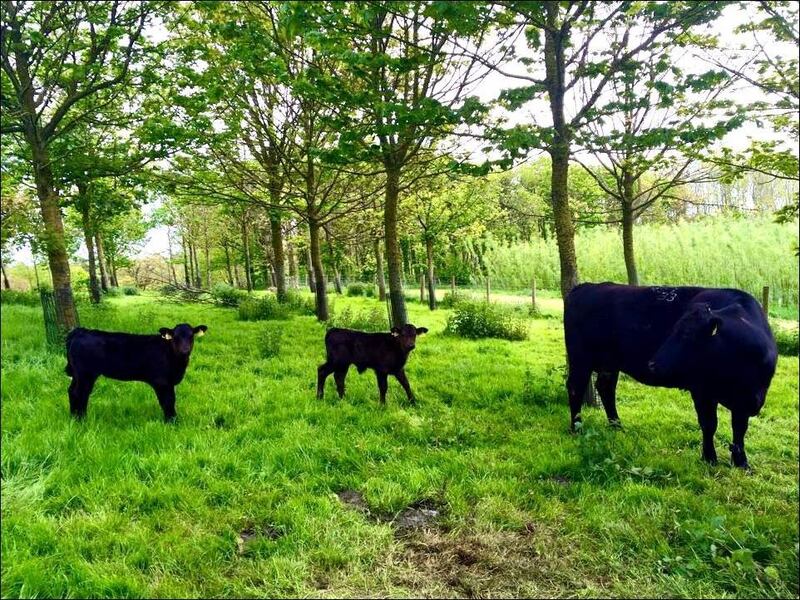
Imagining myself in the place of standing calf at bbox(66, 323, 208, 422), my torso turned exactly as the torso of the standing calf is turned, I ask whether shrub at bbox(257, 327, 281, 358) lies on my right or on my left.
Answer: on my left

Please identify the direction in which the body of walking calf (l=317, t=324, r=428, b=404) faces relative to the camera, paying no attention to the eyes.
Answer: to the viewer's right

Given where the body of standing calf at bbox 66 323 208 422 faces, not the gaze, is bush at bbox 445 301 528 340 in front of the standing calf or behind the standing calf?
in front

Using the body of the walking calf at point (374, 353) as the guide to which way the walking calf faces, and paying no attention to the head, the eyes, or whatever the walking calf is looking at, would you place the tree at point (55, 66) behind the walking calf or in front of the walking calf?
behind

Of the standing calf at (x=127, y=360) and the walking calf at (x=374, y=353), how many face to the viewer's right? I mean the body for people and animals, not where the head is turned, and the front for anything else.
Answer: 2

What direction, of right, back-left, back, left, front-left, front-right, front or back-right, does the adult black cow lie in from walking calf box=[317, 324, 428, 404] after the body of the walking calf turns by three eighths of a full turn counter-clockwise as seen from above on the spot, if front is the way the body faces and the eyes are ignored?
back

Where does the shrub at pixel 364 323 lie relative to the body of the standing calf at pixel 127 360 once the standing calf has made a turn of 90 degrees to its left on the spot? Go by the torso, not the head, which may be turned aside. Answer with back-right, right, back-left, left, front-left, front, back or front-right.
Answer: front-right

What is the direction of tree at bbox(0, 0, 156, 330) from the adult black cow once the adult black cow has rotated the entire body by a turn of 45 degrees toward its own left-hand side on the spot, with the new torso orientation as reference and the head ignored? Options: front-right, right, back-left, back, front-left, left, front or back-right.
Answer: back

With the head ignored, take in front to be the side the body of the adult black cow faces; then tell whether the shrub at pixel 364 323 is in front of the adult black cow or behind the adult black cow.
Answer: behind

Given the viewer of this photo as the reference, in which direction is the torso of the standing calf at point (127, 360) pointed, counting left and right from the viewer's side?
facing to the right of the viewer

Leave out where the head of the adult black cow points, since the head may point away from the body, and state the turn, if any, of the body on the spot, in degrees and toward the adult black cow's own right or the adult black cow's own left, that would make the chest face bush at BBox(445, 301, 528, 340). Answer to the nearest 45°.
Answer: approximately 180°

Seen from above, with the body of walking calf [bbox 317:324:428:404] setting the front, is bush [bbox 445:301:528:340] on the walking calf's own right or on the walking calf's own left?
on the walking calf's own left

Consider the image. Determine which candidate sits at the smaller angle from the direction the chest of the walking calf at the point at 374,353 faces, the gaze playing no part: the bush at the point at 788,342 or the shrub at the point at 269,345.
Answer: the bush
